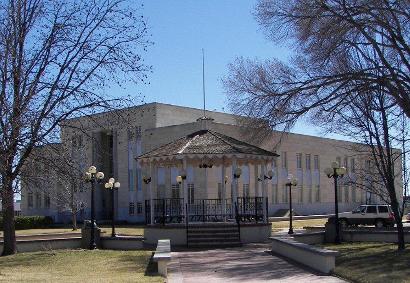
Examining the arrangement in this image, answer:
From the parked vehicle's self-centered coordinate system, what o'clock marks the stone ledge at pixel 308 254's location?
The stone ledge is roughly at 9 o'clock from the parked vehicle.

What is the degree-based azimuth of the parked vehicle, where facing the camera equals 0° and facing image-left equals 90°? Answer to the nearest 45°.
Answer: approximately 90°

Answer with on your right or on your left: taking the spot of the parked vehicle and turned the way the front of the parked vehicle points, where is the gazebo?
on your left
